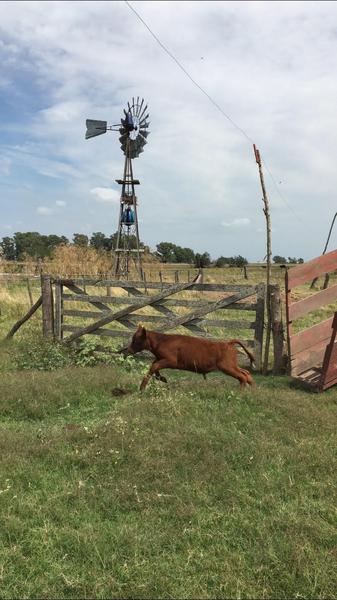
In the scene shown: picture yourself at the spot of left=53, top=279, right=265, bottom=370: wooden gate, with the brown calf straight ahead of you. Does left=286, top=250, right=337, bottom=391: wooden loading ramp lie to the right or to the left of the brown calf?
left

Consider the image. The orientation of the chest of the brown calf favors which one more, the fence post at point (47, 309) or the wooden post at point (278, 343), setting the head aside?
the fence post

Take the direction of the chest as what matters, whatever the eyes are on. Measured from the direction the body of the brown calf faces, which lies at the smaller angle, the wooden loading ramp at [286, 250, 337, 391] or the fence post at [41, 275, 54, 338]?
the fence post

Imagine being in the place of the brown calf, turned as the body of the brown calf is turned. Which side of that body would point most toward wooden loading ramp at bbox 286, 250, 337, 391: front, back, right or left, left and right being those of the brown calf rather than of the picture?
back

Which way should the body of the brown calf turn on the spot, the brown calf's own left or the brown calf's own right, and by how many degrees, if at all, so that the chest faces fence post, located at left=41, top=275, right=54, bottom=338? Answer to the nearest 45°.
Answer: approximately 45° to the brown calf's own right

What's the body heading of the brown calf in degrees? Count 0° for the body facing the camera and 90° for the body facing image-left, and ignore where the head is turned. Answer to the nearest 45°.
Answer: approximately 90°

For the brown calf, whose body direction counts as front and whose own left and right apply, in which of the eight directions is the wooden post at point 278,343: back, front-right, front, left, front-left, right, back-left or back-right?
back-right

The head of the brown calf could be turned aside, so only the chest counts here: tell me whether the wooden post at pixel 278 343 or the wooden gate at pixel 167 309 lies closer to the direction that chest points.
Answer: the wooden gate
